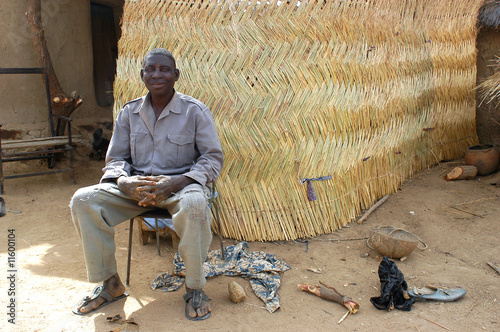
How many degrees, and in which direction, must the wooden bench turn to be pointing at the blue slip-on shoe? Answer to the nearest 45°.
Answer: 0° — it already faces it

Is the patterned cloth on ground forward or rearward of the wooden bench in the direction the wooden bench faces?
forward

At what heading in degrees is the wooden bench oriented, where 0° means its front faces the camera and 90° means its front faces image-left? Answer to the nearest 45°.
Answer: approximately 315°

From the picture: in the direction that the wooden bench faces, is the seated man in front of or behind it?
in front

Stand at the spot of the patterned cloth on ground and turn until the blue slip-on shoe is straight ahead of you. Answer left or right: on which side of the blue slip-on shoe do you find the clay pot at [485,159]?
left
